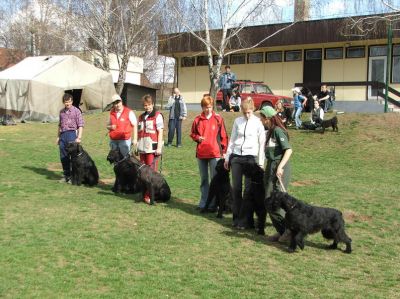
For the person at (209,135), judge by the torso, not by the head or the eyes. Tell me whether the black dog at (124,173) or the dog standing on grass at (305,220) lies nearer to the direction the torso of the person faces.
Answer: the dog standing on grass

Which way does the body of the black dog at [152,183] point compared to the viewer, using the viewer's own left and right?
facing to the left of the viewer

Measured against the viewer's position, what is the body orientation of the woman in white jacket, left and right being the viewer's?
facing the viewer

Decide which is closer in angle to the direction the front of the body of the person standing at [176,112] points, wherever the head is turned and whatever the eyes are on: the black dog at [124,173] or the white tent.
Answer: the black dog

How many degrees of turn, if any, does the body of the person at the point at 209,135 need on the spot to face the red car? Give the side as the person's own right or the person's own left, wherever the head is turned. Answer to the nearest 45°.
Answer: approximately 180°

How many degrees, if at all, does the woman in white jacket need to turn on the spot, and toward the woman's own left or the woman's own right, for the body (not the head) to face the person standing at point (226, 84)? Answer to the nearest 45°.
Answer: approximately 180°

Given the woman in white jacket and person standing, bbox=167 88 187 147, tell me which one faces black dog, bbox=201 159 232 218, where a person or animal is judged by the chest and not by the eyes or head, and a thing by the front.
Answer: the person standing

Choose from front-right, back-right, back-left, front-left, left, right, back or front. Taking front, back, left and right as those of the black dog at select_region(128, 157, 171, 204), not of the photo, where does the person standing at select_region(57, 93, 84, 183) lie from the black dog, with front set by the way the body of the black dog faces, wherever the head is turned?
front-right

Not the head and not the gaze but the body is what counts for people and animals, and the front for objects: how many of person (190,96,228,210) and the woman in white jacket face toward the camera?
2

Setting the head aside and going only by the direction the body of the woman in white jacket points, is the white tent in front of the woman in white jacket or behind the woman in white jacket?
behind

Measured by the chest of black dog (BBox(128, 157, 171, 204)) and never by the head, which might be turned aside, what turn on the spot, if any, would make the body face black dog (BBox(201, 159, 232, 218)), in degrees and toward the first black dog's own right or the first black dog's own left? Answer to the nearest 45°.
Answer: approximately 135° to the first black dog's own left
